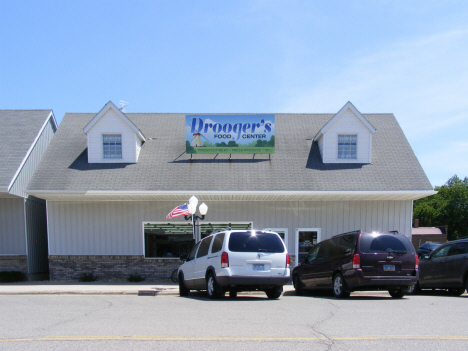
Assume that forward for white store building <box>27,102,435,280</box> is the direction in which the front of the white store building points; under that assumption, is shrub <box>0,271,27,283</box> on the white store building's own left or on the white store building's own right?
on the white store building's own right

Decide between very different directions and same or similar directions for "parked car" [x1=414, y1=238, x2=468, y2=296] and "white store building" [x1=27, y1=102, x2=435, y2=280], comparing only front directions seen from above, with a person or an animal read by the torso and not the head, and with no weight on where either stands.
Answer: very different directions

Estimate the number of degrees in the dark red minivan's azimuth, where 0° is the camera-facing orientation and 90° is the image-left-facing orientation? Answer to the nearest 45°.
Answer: approximately 135°

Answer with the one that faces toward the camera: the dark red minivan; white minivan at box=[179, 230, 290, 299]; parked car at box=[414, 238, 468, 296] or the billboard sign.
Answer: the billboard sign

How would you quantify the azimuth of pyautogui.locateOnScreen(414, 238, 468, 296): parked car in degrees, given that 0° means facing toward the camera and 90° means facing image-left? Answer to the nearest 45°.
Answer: approximately 135°

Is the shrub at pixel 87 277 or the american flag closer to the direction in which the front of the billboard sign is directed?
the american flag

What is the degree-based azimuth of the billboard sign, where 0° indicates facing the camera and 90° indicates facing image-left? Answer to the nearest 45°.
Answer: approximately 0°

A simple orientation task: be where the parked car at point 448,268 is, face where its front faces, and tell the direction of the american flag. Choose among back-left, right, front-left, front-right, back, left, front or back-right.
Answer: front-left

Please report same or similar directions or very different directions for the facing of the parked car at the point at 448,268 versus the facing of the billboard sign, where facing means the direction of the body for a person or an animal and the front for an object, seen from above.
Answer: very different directions

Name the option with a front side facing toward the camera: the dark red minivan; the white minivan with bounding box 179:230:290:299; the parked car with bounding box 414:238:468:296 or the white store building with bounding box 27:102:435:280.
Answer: the white store building
